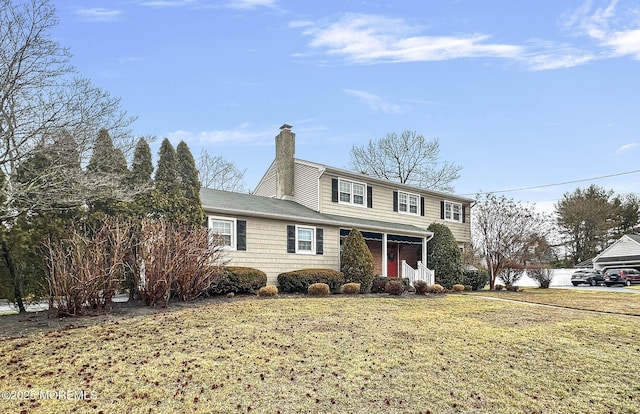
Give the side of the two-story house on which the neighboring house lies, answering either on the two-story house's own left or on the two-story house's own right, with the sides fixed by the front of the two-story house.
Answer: on the two-story house's own left

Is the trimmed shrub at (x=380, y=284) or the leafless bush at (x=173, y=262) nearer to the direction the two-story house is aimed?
the trimmed shrub

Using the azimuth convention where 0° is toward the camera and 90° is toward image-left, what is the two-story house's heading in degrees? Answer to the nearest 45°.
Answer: approximately 315°

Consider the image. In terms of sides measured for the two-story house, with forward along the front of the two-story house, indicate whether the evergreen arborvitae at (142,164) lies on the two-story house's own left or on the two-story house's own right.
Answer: on the two-story house's own right

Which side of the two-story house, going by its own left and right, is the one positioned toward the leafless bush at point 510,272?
left

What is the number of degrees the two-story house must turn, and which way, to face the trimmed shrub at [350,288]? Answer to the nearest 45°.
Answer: approximately 45° to its right

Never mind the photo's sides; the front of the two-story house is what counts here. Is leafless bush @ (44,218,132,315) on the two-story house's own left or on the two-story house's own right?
on the two-story house's own right

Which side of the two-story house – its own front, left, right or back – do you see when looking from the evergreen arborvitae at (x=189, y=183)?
right

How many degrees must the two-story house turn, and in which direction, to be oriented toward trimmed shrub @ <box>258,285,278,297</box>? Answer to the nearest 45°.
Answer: approximately 45° to its right

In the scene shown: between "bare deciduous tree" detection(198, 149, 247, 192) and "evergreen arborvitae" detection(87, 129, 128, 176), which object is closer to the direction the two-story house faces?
the evergreen arborvitae

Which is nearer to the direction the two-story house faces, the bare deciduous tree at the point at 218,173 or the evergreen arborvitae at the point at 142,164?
the evergreen arborvitae
